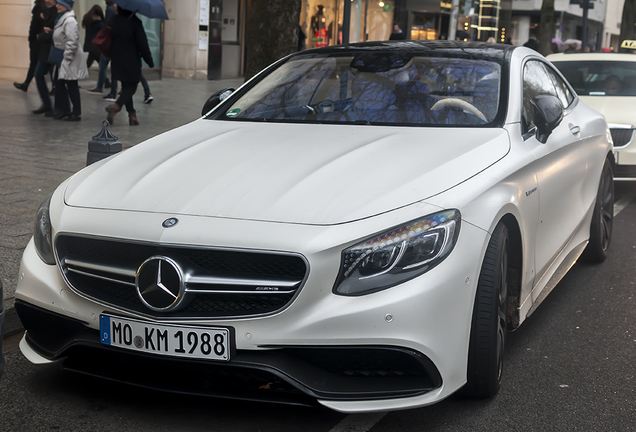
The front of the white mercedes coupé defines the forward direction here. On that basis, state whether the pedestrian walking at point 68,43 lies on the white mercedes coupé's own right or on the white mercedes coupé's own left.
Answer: on the white mercedes coupé's own right

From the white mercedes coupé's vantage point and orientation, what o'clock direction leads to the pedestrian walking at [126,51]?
The pedestrian walking is roughly at 4 o'clock from the white mercedes coupé.

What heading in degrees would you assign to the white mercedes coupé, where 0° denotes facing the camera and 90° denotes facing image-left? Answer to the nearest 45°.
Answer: approximately 45°

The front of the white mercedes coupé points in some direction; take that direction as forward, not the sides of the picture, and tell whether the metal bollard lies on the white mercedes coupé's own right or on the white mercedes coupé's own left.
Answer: on the white mercedes coupé's own right

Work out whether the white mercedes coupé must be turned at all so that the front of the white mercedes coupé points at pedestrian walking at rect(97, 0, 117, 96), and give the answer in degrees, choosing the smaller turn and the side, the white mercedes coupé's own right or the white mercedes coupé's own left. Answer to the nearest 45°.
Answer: approximately 135° to the white mercedes coupé's own right

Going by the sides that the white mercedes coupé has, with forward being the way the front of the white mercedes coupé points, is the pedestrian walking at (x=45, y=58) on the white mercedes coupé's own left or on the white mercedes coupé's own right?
on the white mercedes coupé's own right
